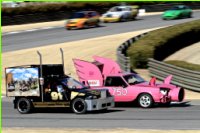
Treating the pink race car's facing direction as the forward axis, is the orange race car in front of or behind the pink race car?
behind

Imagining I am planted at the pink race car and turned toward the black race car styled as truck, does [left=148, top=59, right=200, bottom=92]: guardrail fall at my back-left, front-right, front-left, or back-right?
back-right

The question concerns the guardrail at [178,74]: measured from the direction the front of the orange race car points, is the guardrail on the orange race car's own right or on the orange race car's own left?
on the orange race car's own left

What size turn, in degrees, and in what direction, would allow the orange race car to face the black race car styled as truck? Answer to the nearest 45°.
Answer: approximately 45° to its left

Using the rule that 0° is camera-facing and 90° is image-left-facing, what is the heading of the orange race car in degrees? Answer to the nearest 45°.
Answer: approximately 45°

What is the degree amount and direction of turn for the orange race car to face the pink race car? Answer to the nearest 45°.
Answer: approximately 45° to its left

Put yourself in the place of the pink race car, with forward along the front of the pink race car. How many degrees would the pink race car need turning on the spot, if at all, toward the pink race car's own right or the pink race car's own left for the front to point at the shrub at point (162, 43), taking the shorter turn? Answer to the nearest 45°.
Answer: approximately 135° to the pink race car's own left

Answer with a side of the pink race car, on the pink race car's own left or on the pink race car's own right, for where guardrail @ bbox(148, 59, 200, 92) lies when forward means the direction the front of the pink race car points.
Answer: on the pink race car's own left

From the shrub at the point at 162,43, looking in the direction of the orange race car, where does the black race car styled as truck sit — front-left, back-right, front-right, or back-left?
back-left
